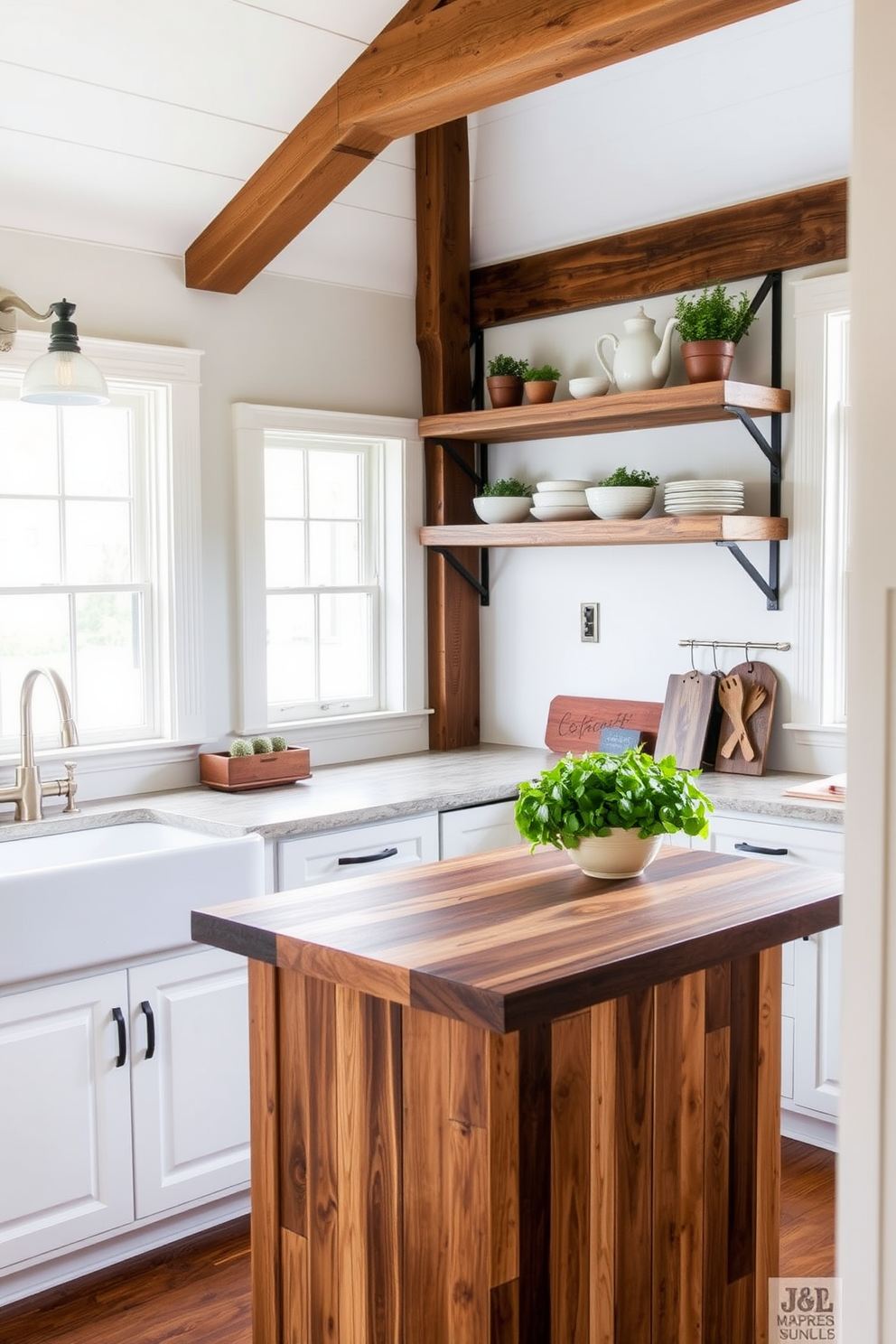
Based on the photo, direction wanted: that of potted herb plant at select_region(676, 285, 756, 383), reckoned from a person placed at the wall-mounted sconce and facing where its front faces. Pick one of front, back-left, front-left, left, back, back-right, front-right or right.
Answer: front-left

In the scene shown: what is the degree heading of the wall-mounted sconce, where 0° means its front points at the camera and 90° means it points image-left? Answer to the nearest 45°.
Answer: approximately 315°

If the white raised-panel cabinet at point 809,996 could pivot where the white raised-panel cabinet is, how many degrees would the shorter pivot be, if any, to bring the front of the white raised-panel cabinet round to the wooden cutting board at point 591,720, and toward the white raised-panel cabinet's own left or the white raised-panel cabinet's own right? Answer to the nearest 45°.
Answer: approximately 90° to the white raised-panel cabinet's own right

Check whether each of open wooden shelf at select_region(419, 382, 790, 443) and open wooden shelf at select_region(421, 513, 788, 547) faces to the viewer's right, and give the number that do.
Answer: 0

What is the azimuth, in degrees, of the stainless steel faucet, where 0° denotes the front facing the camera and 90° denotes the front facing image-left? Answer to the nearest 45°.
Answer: approximately 315°

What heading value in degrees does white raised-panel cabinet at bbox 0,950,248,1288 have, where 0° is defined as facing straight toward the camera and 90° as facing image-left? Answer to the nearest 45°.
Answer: approximately 315°

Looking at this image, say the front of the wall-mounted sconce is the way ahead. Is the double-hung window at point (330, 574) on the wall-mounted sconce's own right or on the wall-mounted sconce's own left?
on the wall-mounted sconce's own left

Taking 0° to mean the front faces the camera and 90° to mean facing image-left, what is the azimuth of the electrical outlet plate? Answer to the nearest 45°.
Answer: approximately 45°

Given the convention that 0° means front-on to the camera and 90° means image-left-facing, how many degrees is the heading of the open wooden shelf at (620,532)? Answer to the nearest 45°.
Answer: approximately 45°
